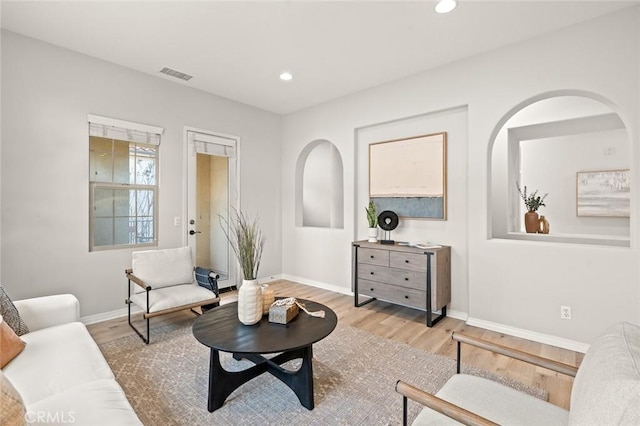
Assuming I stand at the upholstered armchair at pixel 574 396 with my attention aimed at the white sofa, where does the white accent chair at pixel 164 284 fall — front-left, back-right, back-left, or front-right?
front-right

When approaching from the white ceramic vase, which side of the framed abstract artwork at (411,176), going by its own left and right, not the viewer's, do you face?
front

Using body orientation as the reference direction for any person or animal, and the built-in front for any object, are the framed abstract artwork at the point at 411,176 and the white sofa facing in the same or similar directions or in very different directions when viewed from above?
very different directions

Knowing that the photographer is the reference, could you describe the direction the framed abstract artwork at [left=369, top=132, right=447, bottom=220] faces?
facing the viewer and to the left of the viewer

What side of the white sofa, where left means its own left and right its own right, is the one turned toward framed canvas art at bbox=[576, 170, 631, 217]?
front

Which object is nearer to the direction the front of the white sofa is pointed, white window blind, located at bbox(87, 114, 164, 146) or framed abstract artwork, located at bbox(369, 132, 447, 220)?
the framed abstract artwork

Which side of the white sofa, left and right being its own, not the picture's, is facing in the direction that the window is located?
left

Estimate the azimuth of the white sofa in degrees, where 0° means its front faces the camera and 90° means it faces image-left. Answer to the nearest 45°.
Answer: approximately 270°

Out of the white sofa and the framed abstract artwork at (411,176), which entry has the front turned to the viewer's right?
the white sofa

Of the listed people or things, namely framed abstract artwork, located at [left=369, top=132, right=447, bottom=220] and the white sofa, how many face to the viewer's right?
1

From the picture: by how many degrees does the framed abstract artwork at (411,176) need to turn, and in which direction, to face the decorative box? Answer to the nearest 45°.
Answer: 0° — it already faces it

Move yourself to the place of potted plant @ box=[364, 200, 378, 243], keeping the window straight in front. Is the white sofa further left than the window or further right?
left

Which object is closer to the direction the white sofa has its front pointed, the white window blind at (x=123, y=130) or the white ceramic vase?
the white ceramic vase

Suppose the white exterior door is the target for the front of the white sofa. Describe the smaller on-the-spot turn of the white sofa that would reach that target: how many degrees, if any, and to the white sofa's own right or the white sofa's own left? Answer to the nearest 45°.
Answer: approximately 45° to the white sofa's own left

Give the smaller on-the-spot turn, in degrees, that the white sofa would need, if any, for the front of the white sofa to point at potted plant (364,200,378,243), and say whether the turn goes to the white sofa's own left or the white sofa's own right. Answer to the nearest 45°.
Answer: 0° — it already faces it
